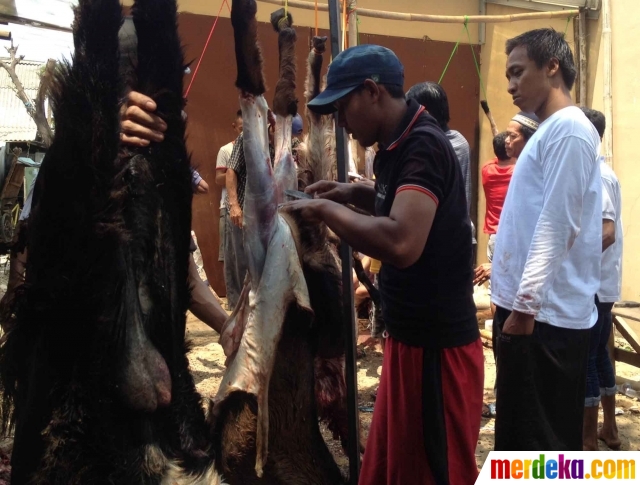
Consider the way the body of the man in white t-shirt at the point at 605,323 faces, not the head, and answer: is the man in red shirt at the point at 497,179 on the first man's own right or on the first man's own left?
on the first man's own right

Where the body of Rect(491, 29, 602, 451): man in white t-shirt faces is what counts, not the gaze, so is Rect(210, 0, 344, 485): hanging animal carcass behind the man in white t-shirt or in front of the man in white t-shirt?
in front

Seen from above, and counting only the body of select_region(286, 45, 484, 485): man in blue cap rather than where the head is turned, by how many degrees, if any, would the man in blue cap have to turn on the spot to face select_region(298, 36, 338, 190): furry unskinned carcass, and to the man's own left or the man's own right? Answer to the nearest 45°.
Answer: approximately 45° to the man's own right

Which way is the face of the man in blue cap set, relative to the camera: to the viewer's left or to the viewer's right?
to the viewer's left

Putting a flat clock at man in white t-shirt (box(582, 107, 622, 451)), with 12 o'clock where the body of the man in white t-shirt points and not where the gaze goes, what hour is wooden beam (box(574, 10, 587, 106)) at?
The wooden beam is roughly at 3 o'clock from the man in white t-shirt.

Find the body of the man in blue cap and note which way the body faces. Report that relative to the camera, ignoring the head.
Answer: to the viewer's left

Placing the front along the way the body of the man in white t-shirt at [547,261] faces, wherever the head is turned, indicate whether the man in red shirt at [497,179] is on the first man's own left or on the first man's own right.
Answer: on the first man's own right

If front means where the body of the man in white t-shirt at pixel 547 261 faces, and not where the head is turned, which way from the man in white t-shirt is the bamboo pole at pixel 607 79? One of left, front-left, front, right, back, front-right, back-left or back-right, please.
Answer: right
